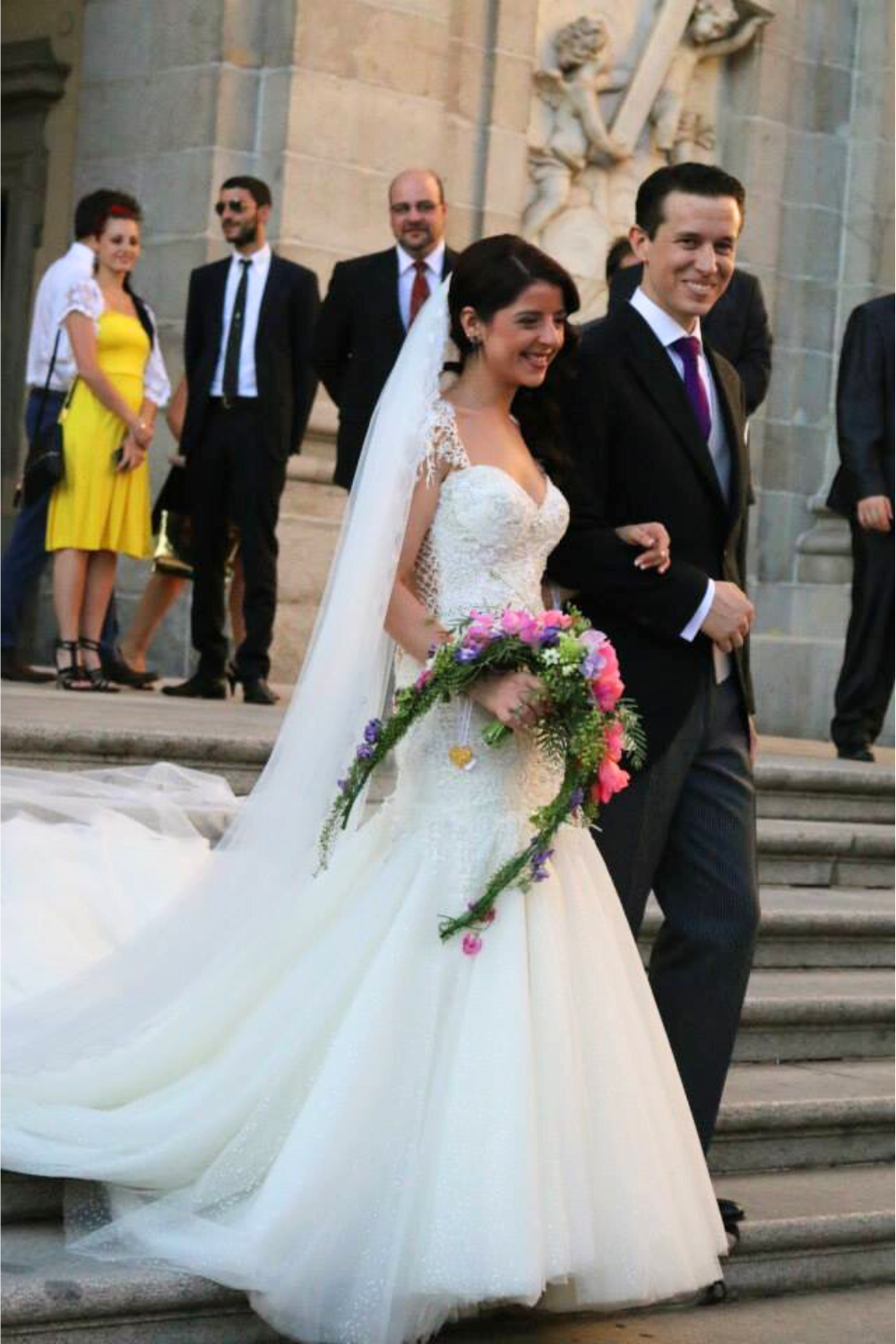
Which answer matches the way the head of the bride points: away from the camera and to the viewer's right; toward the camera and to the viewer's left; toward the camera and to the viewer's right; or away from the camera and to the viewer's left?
toward the camera and to the viewer's right

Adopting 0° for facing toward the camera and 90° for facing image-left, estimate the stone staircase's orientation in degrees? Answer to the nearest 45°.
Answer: approximately 0°

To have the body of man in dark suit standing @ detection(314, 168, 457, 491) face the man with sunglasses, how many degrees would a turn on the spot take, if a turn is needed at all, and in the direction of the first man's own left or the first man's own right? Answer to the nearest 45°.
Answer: approximately 135° to the first man's own right

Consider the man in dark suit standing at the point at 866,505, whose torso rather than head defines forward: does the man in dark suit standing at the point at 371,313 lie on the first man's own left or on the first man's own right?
on the first man's own right

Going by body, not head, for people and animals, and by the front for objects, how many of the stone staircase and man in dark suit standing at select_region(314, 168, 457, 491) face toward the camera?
2

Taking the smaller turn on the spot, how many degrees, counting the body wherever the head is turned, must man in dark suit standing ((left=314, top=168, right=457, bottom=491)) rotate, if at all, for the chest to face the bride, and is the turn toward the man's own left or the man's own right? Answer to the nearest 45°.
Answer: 0° — they already face them
